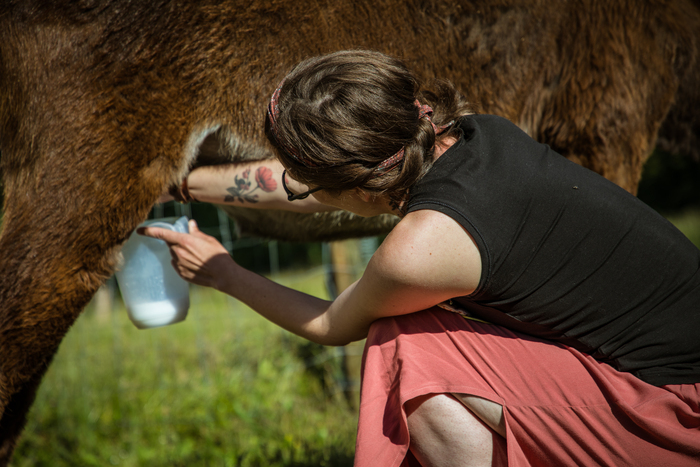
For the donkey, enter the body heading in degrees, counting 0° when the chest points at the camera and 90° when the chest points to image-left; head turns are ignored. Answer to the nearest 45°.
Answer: approximately 270°

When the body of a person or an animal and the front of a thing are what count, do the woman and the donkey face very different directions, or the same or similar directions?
very different directions

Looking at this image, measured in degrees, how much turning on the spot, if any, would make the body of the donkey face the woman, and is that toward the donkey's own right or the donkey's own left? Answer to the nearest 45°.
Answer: approximately 45° to the donkey's own right

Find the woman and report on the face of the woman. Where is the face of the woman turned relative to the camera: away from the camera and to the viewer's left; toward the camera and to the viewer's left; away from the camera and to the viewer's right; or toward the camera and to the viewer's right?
away from the camera and to the viewer's left

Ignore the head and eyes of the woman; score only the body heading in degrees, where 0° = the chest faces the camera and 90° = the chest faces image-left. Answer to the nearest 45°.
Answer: approximately 90°
